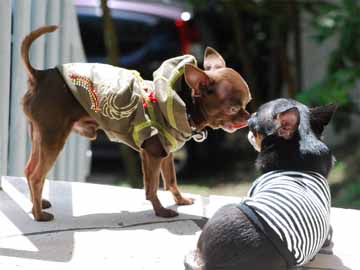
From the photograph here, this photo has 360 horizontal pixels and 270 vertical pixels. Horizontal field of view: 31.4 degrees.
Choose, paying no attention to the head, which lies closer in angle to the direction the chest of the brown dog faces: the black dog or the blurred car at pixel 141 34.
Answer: the black dog

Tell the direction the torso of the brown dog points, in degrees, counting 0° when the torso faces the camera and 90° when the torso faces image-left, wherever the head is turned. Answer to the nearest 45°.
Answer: approximately 270°

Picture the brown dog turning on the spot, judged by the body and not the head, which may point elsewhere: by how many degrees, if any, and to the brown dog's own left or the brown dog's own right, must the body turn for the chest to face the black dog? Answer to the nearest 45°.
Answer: approximately 45° to the brown dog's own right

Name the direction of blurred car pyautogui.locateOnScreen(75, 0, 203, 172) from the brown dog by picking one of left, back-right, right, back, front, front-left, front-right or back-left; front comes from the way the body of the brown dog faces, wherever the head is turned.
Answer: left
